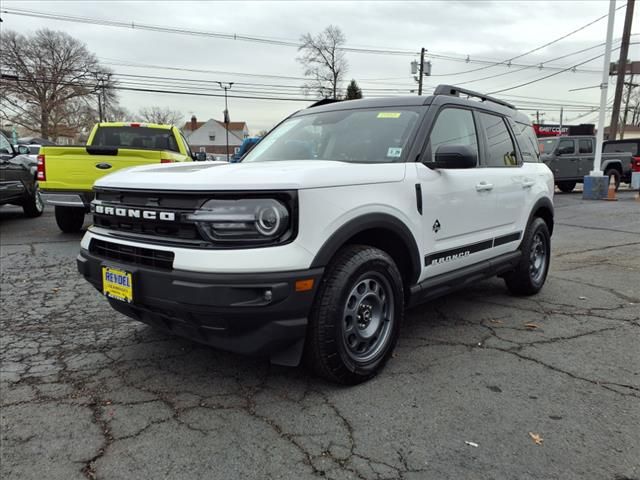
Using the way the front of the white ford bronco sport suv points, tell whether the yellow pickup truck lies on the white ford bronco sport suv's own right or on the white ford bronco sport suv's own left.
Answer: on the white ford bronco sport suv's own right

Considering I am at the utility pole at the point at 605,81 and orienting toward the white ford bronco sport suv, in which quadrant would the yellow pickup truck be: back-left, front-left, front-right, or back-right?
front-right

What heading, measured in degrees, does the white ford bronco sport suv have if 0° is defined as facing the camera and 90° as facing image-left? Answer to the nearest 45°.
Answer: approximately 45°

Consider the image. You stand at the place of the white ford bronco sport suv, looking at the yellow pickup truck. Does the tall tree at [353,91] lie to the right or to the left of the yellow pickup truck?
right

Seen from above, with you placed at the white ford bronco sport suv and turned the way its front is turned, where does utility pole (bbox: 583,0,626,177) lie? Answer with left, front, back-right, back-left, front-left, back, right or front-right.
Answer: back

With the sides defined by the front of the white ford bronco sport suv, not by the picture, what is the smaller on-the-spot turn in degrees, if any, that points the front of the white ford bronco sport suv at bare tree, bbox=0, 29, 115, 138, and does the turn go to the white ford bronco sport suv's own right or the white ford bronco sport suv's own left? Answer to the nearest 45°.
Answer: approximately 90° to the white ford bronco sport suv's own right

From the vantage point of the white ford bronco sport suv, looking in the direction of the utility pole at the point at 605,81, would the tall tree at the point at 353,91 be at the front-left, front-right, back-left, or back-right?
front-left

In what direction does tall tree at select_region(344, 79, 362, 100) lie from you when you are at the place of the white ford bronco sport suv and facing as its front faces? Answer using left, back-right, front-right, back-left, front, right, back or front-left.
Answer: back-right
